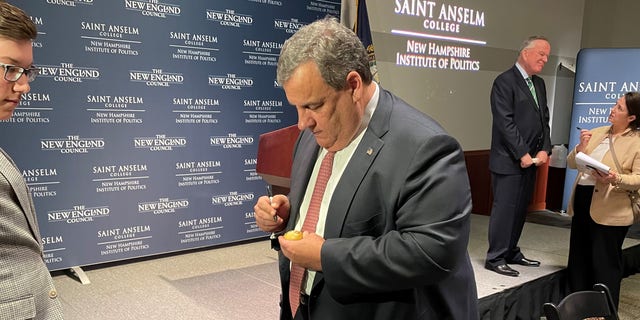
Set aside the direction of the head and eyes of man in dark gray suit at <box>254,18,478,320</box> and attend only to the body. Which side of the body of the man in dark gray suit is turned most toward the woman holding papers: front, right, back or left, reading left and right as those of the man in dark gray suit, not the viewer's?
back

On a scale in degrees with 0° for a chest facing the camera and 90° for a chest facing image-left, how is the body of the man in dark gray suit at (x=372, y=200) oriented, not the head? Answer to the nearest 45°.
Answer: approximately 45°

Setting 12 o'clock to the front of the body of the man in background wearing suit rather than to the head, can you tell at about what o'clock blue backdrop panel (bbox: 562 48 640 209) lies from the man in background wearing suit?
The blue backdrop panel is roughly at 8 o'clock from the man in background wearing suit.

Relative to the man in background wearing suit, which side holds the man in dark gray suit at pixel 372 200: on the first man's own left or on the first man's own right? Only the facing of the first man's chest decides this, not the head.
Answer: on the first man's own right

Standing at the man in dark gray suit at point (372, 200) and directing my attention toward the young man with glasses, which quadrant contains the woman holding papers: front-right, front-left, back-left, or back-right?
back-right

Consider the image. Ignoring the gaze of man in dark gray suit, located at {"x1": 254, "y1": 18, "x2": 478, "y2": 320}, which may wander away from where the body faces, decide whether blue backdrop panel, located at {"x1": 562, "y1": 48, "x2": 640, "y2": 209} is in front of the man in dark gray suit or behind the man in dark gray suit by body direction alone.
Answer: behind

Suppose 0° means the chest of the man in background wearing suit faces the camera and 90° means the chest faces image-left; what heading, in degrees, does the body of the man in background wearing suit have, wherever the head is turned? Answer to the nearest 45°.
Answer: approximately 315°

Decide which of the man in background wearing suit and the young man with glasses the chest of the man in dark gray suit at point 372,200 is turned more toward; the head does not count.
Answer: the young man with glasses

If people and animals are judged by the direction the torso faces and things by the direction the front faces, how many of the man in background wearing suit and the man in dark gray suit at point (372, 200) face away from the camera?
0
